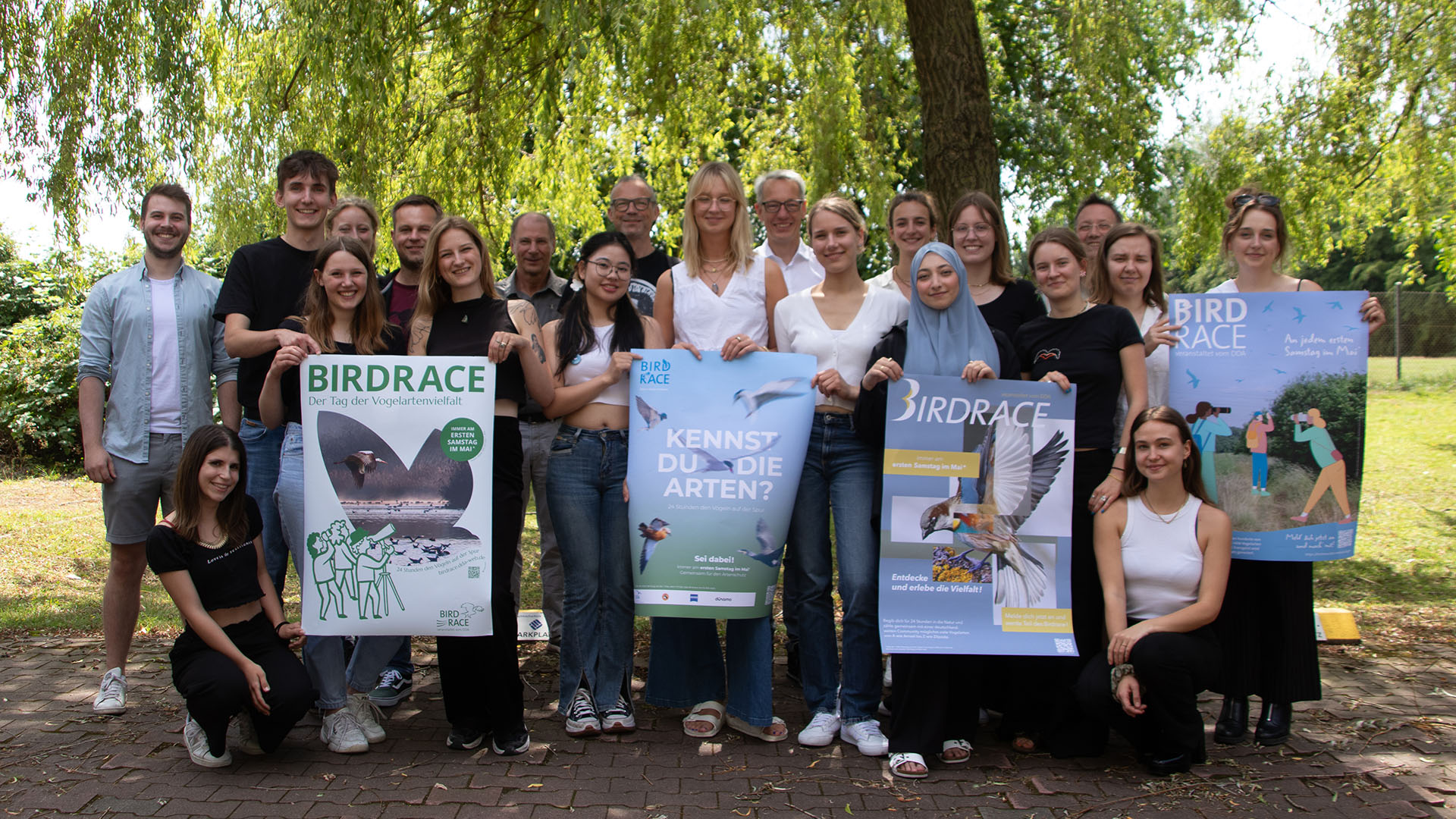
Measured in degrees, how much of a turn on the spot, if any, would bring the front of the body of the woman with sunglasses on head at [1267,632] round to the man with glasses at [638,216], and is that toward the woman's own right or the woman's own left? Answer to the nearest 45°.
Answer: approximately 90° to the woman's own right

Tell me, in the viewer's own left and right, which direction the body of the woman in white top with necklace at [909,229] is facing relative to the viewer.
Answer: facing the viewer

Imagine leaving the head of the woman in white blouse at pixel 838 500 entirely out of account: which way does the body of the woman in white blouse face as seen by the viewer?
toward the camera

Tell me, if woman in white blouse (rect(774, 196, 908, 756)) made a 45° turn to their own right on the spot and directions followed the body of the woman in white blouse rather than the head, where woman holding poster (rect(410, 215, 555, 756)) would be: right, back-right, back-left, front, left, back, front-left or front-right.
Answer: front-right

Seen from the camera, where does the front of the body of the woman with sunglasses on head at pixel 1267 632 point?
toward the camera

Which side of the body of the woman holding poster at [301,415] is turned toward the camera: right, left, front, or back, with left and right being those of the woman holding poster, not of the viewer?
front

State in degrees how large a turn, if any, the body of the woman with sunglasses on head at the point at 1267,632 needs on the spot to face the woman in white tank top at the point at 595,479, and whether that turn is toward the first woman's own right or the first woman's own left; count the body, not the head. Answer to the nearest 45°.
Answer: approximately 45° to the first woman's own right

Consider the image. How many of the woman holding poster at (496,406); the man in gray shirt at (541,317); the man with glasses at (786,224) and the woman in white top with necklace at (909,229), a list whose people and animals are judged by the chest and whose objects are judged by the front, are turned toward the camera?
4

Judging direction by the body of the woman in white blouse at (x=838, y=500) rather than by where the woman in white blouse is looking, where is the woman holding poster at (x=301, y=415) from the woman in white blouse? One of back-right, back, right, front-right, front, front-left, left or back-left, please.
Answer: right

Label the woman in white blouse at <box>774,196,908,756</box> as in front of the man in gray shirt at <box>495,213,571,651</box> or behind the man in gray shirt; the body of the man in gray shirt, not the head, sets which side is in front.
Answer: in front

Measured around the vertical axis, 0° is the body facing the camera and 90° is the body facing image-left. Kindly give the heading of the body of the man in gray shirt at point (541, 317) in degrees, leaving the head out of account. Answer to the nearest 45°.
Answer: approximately 0°

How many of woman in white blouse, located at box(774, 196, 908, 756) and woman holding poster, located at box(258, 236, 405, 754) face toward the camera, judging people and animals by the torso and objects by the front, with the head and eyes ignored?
2
